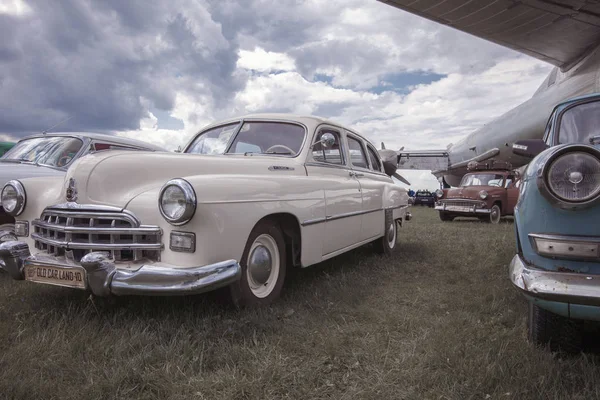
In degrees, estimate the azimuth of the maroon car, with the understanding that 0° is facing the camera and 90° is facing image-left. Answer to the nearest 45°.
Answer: approximately 45°

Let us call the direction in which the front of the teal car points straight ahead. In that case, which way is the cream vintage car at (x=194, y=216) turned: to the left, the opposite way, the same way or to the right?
the same way

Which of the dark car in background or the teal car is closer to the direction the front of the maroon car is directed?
the teal car

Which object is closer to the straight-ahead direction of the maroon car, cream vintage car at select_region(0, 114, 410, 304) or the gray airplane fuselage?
the cream vintage car

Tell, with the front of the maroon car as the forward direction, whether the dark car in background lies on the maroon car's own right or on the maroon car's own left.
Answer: on the maroon car's own right

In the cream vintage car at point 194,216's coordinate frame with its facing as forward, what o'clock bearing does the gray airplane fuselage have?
The gray airplane fuselage is roughly at 6 o'clock from the cream vintage car.

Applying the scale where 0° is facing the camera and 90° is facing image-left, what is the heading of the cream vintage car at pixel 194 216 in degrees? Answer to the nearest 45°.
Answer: approximately 45°

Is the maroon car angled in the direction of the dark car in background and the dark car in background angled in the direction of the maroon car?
no

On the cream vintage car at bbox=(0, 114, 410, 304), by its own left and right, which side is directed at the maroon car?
back

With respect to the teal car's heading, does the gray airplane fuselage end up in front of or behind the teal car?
behind

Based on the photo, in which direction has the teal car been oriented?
toward the camera

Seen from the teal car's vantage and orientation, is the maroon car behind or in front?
behind

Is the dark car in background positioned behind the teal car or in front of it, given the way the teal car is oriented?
behind
